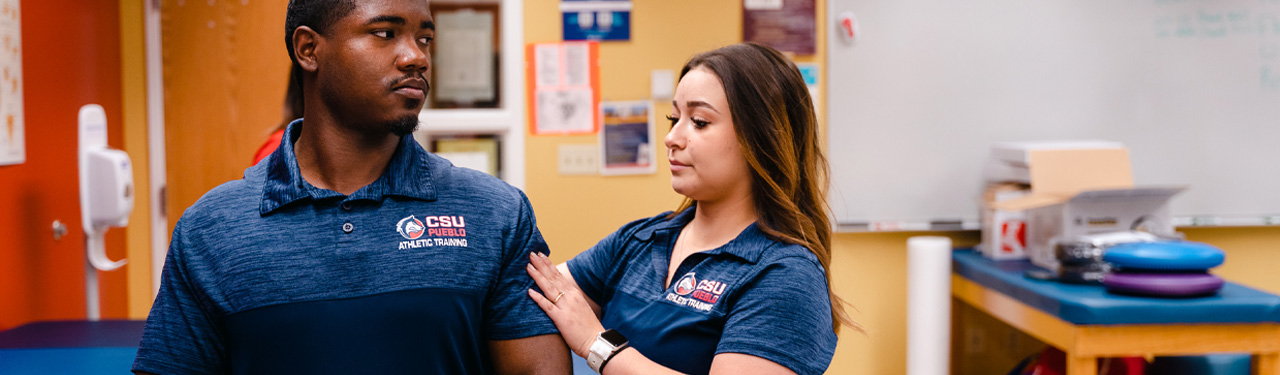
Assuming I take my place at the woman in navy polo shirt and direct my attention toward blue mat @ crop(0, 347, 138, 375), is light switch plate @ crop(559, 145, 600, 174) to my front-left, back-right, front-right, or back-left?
front-right

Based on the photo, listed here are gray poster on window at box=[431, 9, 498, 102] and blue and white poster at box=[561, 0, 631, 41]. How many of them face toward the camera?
2

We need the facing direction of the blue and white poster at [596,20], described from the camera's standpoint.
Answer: facing the viewer

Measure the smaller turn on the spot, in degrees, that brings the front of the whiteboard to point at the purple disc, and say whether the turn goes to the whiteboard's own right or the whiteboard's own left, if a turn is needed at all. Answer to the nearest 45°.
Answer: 0° — it already faces it

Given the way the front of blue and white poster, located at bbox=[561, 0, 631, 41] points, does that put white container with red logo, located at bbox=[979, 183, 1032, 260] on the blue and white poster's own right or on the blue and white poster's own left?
on the blue and white poster's own left

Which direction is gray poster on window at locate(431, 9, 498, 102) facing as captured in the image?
toward the camera

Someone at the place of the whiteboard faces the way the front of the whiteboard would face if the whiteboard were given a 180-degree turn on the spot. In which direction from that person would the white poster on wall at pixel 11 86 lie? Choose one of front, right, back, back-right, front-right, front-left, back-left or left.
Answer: back-left

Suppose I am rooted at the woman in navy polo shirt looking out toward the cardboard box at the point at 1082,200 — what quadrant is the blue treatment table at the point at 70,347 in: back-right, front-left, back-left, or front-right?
back-left

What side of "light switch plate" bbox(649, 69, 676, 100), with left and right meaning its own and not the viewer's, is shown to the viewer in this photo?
front

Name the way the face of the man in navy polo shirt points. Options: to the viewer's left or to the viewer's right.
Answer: to the viewer's right

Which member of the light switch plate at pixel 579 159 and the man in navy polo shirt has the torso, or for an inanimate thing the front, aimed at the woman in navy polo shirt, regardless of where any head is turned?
the light switch plate

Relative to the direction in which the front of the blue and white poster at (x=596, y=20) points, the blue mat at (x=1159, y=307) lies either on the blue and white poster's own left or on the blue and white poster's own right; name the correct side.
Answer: on the blue and white poster's own left

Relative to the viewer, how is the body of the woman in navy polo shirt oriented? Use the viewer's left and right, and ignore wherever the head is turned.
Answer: facing the viewer and to the left of the viewer
